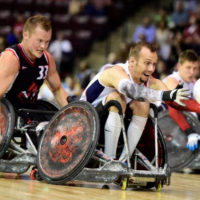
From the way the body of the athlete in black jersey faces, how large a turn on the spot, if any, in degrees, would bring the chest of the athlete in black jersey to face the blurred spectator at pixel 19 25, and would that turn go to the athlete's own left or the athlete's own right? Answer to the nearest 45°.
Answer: approximately 135° to the athlete's own left

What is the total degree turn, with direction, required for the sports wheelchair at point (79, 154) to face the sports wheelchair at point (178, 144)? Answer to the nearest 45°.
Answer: approximately 90° to its left

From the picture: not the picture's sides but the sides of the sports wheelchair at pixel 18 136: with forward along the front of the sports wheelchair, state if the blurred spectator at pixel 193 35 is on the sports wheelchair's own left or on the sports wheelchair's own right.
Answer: on the sports wheelchair's own left

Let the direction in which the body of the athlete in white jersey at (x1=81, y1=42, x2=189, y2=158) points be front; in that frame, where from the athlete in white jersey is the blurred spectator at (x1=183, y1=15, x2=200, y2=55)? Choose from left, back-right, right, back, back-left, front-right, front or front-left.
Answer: back-left

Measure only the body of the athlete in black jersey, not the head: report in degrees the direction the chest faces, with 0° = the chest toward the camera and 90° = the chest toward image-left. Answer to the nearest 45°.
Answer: approximately 315°

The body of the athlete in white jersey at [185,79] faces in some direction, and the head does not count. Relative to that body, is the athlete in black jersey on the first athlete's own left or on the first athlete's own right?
on the first athlete's own right

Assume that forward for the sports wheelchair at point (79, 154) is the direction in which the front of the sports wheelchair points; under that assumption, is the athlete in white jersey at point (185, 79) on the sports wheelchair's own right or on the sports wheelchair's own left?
on the sports wheelchair's own left
